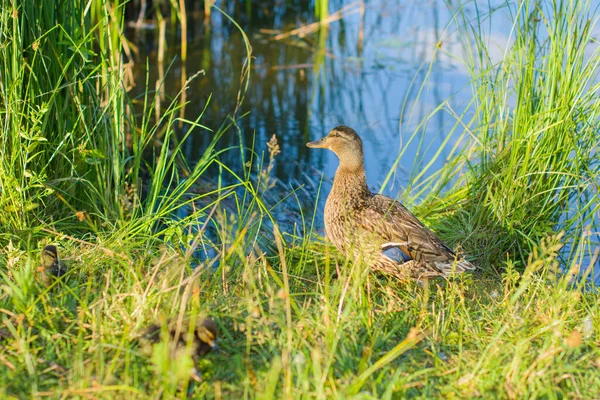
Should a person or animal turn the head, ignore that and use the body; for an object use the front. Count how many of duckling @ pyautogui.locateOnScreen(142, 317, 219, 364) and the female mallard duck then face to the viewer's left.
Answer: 1

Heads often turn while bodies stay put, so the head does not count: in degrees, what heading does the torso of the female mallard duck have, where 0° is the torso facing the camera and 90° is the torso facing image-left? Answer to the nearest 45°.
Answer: approximately 90°

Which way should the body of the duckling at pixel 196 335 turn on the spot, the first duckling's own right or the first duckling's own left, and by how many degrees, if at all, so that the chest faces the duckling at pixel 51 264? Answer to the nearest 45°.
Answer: approximately 135° to the first duckling's own left

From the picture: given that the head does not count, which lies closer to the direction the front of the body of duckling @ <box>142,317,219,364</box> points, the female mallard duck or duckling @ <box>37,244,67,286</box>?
the female mallard duck

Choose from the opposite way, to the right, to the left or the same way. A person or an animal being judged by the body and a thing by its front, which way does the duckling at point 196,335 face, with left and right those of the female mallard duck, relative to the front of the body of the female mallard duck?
the opposite way

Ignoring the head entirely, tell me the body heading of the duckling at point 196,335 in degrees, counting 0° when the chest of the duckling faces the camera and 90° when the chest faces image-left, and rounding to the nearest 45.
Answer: approximately 270°

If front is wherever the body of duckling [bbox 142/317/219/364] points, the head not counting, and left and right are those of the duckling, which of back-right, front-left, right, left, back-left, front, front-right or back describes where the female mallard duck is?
front-left

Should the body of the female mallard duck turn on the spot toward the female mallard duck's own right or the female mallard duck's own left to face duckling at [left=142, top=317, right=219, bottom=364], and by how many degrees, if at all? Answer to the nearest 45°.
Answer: approximately 90° to the female mallard duck's own left
